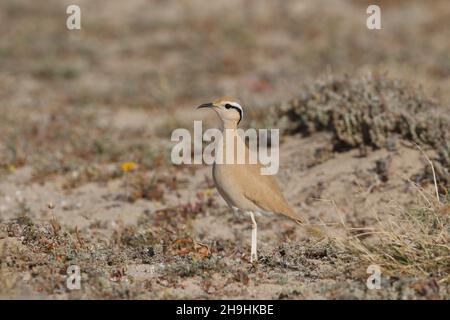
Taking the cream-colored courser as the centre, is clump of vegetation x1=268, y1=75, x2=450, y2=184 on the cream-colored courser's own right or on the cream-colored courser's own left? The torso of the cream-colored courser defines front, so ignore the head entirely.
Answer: on the cream-colored courser's own right

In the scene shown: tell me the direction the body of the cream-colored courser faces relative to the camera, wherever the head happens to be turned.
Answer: to the viewer's left
